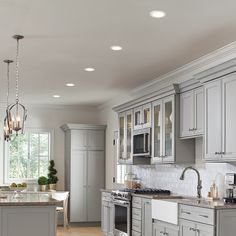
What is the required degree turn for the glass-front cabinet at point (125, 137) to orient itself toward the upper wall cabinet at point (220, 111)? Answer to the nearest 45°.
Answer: approximately 45° to its left

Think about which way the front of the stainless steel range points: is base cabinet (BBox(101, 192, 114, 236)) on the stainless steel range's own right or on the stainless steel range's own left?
on the stainless steel range's own right

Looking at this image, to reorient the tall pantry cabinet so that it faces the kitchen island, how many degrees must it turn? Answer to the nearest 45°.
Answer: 0° — it already faces it

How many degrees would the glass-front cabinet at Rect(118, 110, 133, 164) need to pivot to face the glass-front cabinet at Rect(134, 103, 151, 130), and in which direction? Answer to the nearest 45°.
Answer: approximately 45° to its left

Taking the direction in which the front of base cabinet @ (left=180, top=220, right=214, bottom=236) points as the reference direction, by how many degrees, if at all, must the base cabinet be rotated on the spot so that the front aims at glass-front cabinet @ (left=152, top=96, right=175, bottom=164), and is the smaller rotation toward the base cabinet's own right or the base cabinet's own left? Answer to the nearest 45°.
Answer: approximately 135° to the base cabinet's own right

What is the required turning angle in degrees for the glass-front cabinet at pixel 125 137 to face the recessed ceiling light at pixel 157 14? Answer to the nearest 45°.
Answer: approximately 45° to its left

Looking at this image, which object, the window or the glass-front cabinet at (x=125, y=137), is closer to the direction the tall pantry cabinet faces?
the glass-front cabinet

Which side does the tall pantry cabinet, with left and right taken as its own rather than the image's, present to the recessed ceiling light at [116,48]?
front
